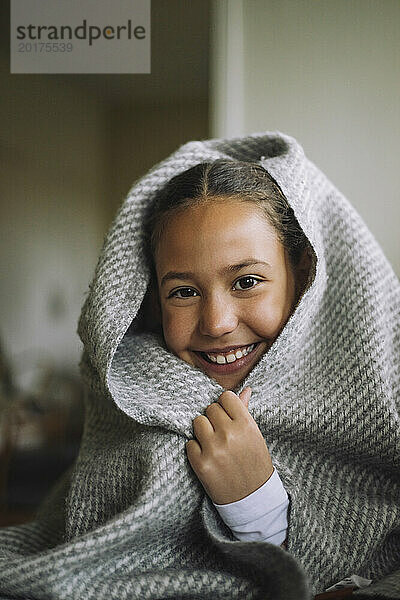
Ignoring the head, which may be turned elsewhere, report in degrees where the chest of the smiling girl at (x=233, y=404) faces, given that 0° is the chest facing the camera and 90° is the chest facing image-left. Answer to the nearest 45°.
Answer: approximately 0°
